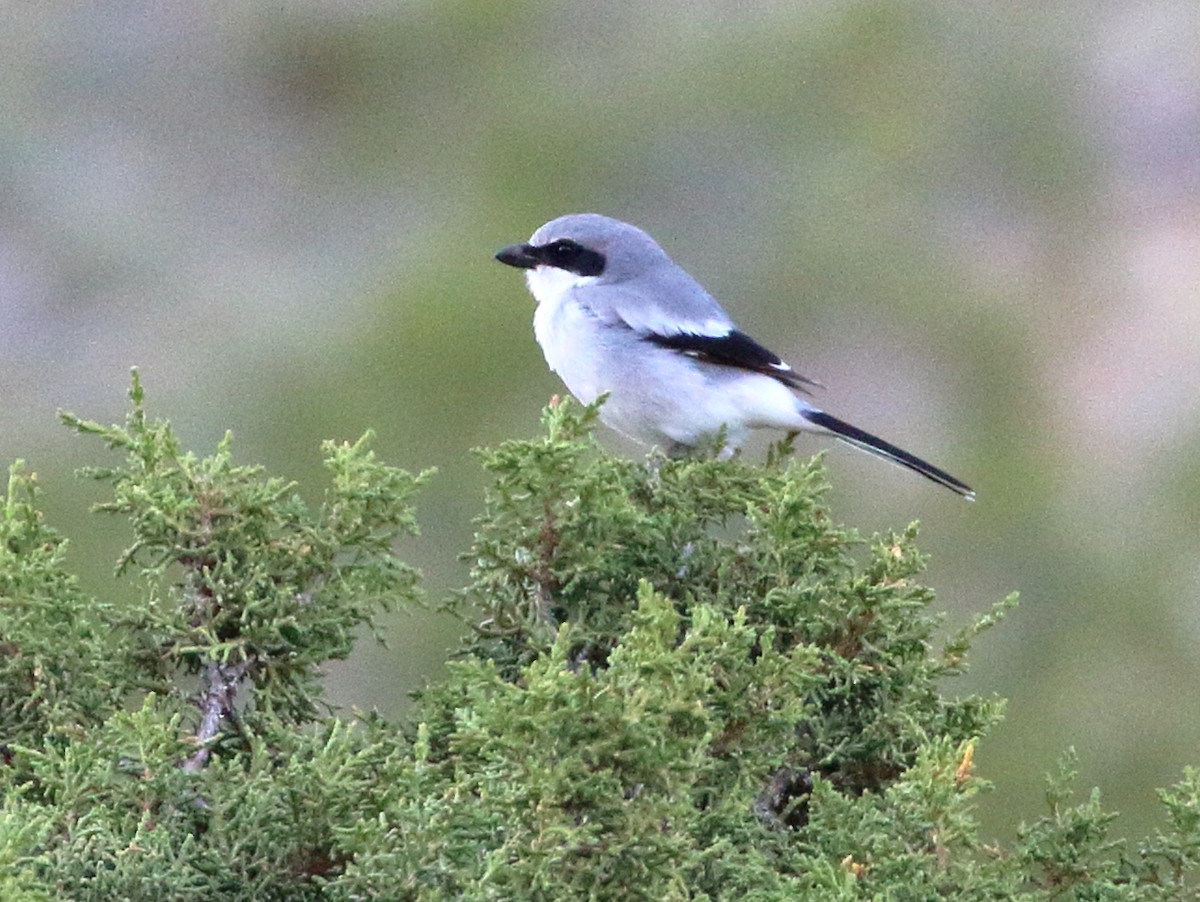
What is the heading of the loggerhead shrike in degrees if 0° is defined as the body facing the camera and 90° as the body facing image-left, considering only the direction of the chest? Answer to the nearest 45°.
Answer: approximately 90°
